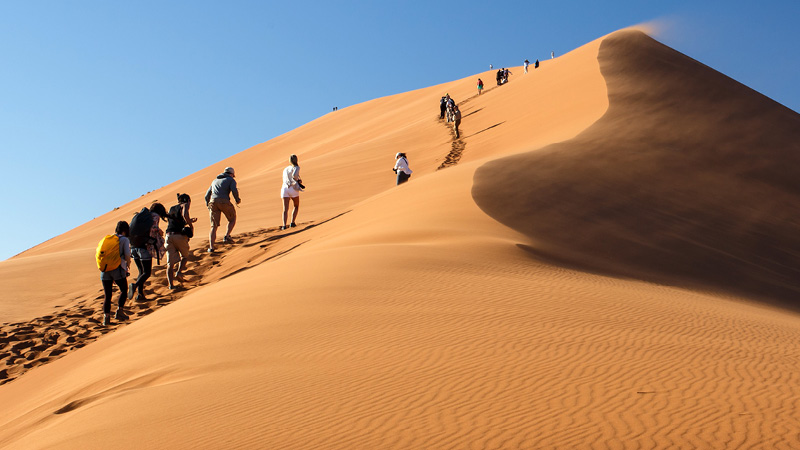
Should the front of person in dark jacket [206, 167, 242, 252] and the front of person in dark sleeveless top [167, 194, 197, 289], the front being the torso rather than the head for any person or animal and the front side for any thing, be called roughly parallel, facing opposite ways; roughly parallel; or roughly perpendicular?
roughly parallel

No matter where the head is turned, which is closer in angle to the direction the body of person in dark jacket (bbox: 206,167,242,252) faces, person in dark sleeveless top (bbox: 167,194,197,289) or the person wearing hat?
the person wearing hat

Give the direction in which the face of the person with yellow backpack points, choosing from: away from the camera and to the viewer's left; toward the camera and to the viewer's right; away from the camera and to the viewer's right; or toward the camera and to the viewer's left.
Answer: away from the camera and to the viewer's right

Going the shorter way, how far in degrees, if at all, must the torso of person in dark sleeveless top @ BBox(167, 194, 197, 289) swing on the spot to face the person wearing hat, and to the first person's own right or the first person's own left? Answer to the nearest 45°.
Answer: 0° — they already face them

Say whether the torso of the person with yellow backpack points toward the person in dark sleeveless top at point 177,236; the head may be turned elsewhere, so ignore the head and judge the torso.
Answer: yes

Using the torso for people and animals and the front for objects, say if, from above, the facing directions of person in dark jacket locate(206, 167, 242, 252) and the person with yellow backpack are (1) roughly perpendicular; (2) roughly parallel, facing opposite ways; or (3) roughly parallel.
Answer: roughly parallel

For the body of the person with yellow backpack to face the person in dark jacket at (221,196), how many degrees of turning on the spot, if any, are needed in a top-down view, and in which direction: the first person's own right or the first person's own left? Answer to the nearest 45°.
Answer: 0° — they already face them

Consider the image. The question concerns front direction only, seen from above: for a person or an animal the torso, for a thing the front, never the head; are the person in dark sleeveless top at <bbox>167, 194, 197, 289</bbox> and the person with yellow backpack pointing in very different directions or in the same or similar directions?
same or similar directions

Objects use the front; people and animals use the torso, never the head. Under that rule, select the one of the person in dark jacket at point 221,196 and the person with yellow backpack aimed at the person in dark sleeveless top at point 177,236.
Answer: the person with yellow backpack

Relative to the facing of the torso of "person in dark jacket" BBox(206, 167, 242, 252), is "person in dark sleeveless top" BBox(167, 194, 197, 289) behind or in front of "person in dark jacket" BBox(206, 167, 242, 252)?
behind

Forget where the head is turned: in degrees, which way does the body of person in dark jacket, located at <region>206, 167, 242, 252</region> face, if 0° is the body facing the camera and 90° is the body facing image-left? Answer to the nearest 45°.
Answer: approximately 225°

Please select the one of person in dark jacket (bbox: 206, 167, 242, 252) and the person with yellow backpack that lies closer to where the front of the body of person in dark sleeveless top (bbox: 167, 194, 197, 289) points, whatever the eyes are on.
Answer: the person in dark jacket

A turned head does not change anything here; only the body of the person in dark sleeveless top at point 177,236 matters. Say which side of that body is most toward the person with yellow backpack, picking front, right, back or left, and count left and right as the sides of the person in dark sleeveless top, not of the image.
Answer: back

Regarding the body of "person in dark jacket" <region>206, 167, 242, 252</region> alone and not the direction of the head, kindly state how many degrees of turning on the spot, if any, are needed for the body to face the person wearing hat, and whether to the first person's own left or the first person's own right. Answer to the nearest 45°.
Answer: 0° — they already face them

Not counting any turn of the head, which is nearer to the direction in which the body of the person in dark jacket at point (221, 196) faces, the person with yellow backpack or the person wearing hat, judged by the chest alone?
the person wearing hat

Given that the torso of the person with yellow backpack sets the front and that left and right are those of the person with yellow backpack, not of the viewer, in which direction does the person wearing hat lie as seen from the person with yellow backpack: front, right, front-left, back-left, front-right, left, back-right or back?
front
